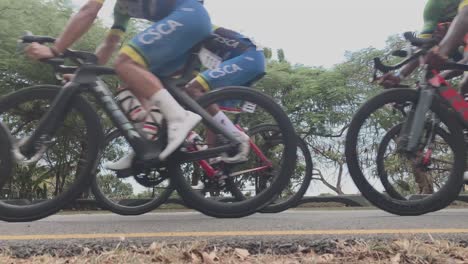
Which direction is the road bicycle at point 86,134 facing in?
to the viewer's left

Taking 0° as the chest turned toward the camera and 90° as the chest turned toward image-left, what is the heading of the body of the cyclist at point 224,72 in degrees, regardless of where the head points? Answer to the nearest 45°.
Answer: approximately 90°

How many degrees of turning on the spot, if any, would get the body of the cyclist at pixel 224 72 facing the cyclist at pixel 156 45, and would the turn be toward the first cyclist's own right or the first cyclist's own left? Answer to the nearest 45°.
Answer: approximately 45° to the first cyclist's own left

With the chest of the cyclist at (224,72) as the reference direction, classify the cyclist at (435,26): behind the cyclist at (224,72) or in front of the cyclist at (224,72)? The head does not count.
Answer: behind

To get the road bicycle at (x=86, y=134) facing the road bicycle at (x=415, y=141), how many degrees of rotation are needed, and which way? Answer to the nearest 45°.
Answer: approximately 180°

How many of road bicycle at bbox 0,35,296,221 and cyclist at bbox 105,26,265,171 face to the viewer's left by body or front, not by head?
2

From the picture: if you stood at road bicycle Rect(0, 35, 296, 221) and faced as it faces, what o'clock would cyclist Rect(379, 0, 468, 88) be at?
The cyclist is roughly at 6 o'clock from the road bicycle.

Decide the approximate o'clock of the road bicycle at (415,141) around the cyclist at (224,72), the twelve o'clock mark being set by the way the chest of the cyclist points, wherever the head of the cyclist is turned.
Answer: The road bicycle is roughly at 7 o'clock from the cyclist.
